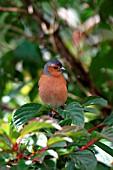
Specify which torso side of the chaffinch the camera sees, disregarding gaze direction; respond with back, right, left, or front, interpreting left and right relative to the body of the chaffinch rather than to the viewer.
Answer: front

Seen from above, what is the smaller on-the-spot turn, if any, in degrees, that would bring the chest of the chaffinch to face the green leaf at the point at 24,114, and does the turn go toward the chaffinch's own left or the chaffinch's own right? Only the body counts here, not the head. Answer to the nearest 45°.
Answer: approximately 90° to the chaffinch's own right

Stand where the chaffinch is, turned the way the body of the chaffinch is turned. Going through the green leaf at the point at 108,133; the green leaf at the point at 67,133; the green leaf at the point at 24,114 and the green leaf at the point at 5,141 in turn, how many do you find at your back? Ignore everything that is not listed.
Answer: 0

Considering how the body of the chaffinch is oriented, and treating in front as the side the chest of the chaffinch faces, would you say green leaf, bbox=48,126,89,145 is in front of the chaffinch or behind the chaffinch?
in front

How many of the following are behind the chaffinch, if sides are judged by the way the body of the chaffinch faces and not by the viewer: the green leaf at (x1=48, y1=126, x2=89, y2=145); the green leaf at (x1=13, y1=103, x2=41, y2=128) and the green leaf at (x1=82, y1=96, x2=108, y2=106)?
0

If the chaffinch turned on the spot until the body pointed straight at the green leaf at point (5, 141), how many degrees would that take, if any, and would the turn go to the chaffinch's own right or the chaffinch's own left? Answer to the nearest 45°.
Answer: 0° — it already faces it

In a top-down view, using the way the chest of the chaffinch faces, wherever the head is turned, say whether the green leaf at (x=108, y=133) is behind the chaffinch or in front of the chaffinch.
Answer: in front
